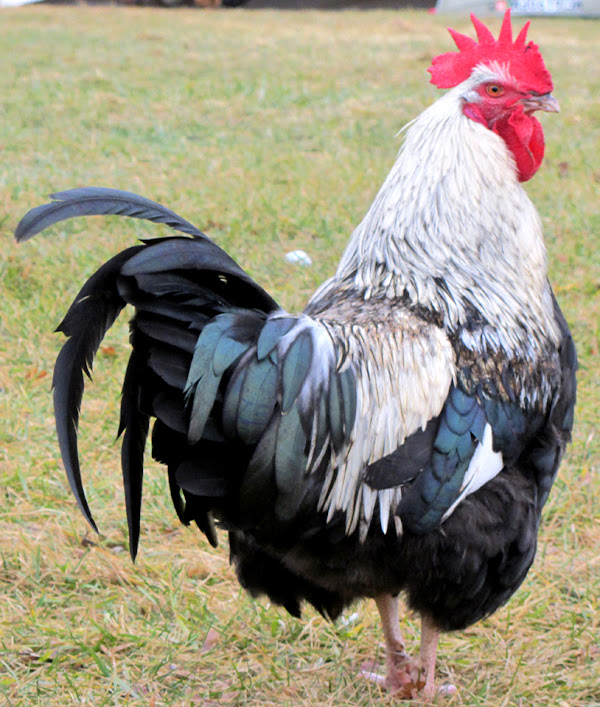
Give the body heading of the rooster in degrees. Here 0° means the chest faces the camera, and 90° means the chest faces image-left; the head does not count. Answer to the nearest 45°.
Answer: approximately 270°
